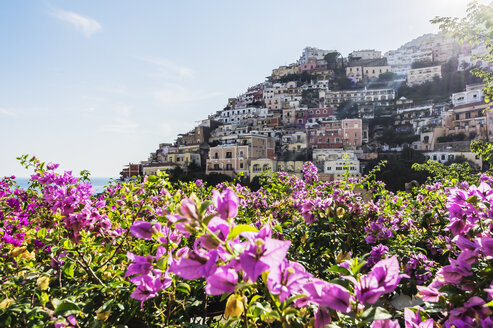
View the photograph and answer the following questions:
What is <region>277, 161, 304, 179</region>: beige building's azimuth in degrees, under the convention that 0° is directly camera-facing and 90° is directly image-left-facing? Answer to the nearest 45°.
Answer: approximately 45°

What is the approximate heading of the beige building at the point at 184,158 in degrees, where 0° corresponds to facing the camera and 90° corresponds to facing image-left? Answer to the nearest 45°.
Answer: approximately 45°

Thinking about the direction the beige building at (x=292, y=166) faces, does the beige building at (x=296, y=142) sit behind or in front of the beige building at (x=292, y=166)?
behind

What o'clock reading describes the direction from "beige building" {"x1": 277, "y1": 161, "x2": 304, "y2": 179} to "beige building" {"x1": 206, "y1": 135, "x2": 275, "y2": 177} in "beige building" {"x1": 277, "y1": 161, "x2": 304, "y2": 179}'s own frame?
"beige building" {"x1": 206, "y1": 135, "x2": 275, "y2": 177} is roughly at 2 o'clock from "beige building" {"x1": 277, "y1": 161, "x2": 304, "y2": 179}.

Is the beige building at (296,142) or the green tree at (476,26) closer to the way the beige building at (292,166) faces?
the green tree

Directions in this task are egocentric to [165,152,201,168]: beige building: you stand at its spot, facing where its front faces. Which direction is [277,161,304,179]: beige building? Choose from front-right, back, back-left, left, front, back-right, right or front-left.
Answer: left

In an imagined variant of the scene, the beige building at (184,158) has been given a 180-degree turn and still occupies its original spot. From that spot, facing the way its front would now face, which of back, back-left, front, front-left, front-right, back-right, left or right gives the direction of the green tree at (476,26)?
back-right

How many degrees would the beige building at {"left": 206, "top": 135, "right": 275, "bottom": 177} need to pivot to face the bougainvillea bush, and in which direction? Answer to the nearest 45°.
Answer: approximately 45° to its left

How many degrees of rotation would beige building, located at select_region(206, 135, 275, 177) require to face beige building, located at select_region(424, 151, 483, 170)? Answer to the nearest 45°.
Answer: approximately 135° to its left

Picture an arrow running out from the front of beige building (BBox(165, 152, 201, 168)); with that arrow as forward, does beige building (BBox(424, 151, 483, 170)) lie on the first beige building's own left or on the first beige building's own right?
on the first beige building's own left

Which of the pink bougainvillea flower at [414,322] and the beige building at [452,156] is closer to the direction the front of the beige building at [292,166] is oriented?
the pink bougainvillea flower

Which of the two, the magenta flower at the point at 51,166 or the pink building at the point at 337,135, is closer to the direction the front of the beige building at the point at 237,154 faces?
the magenta flower

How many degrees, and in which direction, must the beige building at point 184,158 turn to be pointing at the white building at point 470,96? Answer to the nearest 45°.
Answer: approximately 135° to its left

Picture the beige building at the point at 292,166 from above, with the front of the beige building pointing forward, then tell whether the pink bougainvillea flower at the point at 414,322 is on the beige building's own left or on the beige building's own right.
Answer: on the beige building's own left

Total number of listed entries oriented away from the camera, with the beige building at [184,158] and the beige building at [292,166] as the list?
0

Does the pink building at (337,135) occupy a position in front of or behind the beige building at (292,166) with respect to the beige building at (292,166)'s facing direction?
behind

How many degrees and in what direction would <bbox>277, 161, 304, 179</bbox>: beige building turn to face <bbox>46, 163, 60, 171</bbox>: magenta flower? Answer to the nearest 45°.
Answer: approximately 45° to its left
